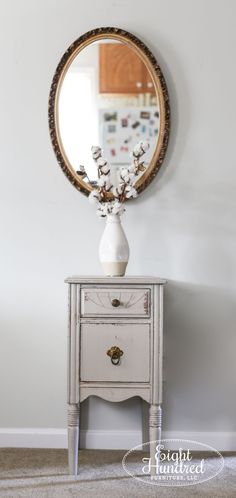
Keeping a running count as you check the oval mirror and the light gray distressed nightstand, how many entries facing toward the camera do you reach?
2

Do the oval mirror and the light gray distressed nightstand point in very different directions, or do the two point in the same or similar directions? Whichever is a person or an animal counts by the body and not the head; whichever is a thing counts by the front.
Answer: same or similar directions

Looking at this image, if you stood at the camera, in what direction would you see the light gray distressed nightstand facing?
facing the viewer

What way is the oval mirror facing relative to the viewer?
toward the camera
